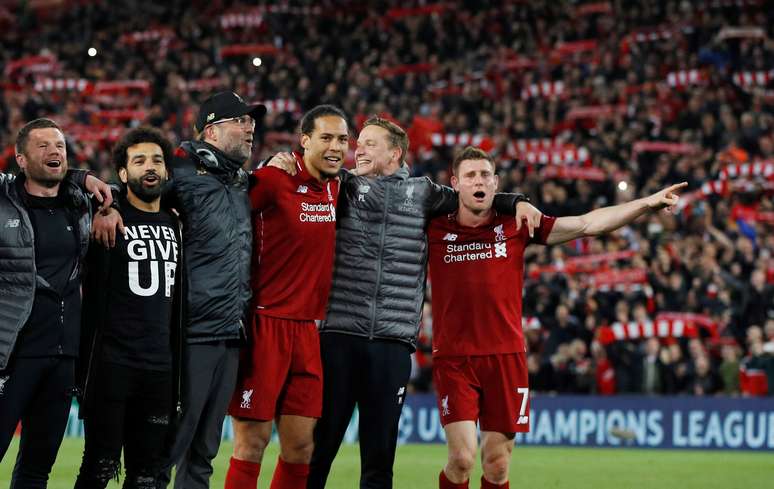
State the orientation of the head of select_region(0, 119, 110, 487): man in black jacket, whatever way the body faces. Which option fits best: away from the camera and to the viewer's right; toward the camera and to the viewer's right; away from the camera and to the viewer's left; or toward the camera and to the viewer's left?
toward the camera and to the viewer's right

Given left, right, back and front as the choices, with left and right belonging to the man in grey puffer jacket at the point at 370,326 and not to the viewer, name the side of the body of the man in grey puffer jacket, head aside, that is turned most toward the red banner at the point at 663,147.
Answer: back

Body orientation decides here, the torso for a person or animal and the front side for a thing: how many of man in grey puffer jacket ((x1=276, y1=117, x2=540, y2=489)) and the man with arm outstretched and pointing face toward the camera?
2

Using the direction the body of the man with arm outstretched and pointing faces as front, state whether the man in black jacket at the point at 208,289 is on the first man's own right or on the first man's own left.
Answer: on the first man's own right

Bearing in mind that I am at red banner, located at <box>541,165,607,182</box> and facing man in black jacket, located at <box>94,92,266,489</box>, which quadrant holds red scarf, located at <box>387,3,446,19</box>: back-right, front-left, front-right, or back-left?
back-right

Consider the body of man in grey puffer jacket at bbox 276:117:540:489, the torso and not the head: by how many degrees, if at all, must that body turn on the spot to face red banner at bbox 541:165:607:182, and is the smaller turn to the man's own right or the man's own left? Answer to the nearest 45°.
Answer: approximately 180°

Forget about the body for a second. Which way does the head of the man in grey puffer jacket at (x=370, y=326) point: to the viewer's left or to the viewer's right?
to the viewer's left

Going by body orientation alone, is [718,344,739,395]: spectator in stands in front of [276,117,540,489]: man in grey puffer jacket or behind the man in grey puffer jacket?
behind

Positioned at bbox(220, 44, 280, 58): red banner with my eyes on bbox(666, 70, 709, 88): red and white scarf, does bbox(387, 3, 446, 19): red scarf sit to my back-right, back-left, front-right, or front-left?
front-left

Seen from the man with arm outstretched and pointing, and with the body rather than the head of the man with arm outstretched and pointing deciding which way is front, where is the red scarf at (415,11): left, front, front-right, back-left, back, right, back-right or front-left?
back

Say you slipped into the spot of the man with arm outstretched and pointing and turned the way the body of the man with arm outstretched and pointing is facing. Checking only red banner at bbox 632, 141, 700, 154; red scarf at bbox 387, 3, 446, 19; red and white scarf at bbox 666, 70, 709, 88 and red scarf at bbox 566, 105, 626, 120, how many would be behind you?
4

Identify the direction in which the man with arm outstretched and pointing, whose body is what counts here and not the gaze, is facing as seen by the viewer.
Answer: toward the camera

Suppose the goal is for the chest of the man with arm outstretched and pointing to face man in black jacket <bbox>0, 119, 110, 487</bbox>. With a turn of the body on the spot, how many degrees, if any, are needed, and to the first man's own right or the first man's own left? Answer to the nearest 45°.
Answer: approximately 45° to the first man's own right

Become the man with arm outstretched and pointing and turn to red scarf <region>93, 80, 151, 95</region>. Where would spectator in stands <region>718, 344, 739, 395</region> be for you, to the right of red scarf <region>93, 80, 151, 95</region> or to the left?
right

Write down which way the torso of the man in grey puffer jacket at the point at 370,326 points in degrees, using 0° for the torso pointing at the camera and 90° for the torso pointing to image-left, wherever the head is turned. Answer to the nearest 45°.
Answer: approximately 0°

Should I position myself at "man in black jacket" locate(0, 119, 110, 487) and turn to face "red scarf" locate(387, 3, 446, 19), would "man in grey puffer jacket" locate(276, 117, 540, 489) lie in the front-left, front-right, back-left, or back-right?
front-right
